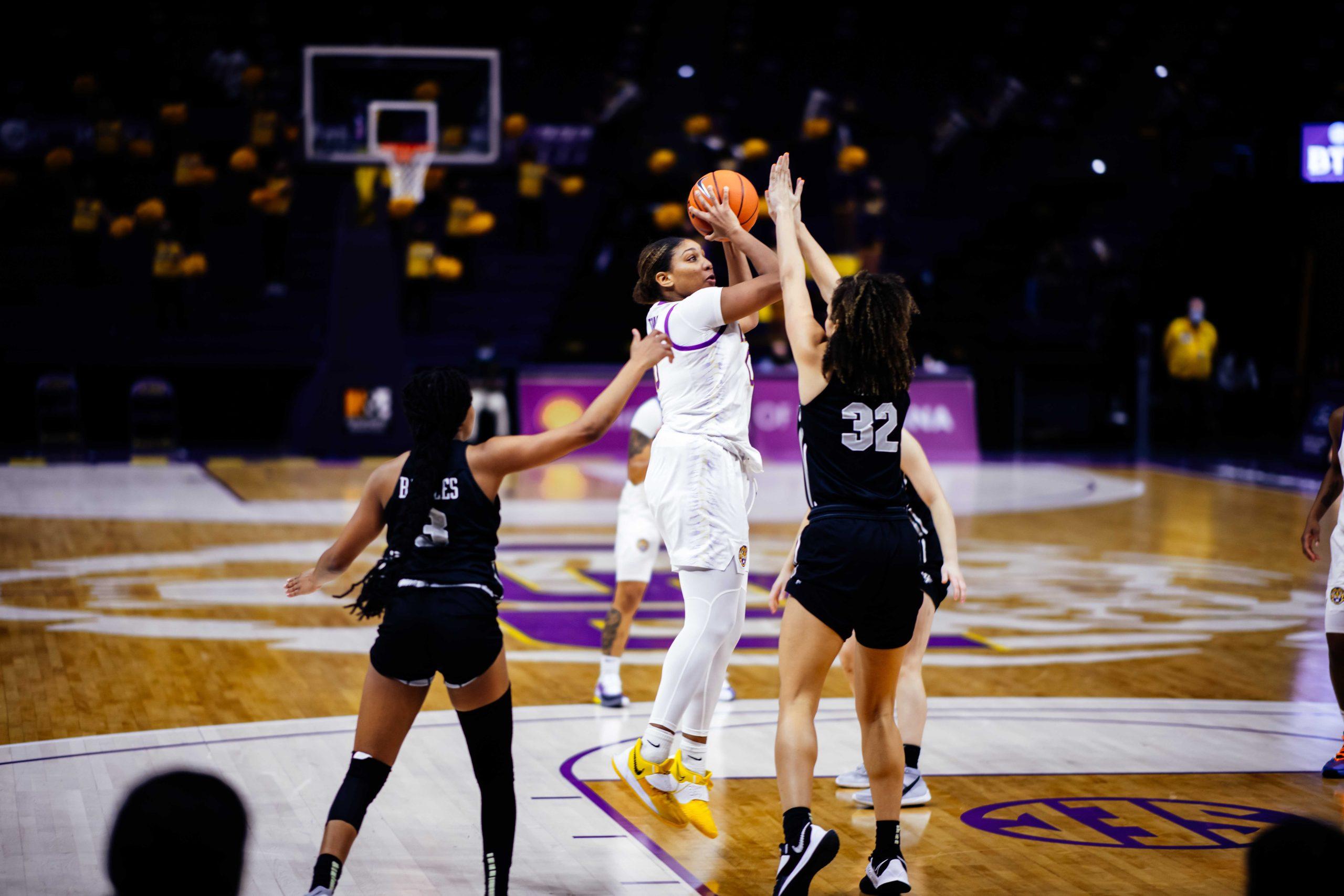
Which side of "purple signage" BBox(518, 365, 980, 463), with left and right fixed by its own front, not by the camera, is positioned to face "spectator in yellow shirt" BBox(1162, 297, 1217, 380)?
left

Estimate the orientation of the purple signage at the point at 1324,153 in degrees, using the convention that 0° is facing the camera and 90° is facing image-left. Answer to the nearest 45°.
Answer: approximately 0°

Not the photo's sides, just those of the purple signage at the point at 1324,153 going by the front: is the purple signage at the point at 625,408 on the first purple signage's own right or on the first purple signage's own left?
on the first purple signage's own right

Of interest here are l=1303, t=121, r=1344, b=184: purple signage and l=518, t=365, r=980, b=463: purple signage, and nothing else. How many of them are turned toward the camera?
2

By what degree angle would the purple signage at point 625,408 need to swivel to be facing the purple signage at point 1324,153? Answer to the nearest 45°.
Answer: approximately 90° to its left
